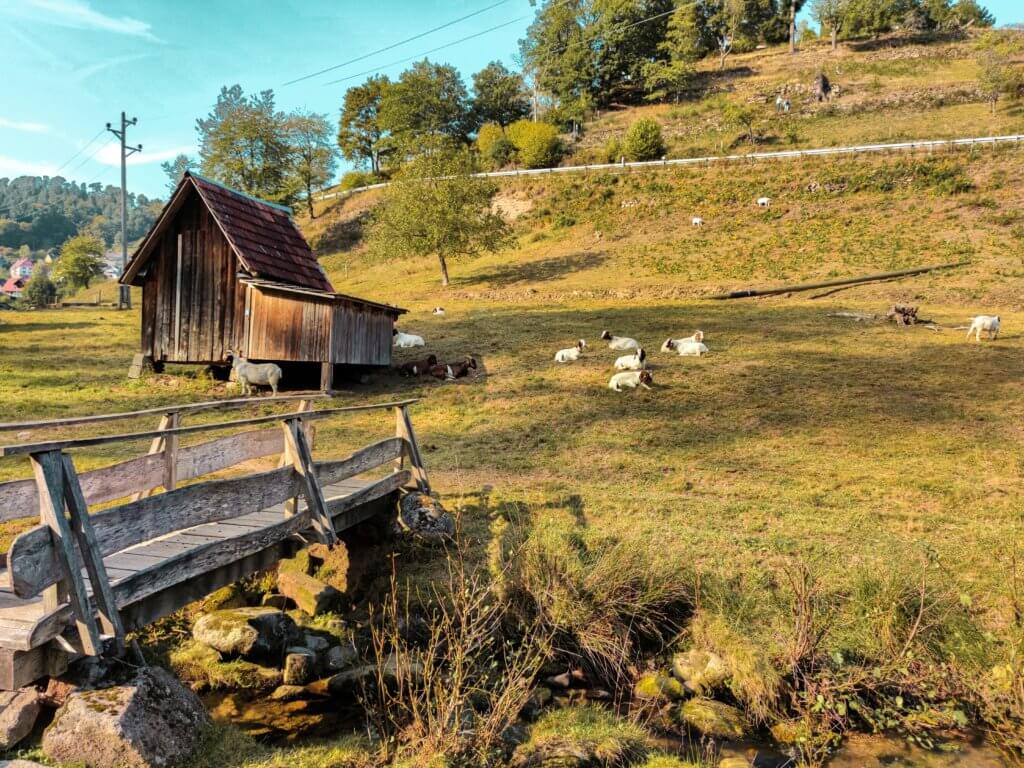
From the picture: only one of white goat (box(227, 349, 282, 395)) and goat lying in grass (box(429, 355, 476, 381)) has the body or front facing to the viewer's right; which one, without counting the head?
the goat lying in grass

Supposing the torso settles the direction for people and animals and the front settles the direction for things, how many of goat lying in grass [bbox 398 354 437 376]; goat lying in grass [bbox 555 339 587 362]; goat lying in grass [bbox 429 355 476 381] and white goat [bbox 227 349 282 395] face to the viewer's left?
1

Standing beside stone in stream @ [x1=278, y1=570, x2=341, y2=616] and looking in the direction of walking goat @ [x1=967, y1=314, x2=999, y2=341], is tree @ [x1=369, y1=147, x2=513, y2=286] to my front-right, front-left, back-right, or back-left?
front-left

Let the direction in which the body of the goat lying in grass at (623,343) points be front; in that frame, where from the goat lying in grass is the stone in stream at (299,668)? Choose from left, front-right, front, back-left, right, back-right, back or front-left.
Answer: left

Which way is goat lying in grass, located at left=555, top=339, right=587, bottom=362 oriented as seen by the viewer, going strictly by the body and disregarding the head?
to the viewer's right

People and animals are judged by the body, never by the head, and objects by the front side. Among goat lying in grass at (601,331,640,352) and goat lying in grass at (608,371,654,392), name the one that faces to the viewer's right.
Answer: goat lying in grass at (608,371,654,392)

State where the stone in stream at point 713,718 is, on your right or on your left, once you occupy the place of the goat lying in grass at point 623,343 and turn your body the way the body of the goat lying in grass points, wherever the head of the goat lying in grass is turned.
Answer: on your left

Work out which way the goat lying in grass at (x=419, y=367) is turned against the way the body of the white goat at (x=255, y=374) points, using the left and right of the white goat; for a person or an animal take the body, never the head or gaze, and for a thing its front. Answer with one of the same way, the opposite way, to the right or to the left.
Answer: the opposite way

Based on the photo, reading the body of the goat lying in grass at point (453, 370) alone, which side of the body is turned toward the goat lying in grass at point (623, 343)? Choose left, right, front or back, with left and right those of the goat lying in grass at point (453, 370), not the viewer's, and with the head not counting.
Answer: front

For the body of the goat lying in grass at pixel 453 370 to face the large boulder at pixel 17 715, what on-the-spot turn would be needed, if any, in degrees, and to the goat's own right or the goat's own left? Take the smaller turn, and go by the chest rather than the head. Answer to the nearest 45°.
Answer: approximately 90° to the goat's own right

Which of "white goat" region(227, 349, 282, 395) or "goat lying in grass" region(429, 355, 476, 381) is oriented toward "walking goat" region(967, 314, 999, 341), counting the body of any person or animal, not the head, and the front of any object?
the goat lying in grass

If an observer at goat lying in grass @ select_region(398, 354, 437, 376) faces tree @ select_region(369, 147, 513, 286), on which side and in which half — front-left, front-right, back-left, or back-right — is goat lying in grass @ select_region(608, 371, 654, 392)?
back-right

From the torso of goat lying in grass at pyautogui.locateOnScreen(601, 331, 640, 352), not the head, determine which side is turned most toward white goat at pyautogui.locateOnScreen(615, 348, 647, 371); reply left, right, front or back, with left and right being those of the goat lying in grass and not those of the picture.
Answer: left

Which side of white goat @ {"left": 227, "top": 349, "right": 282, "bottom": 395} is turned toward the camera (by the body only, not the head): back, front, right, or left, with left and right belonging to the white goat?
left
